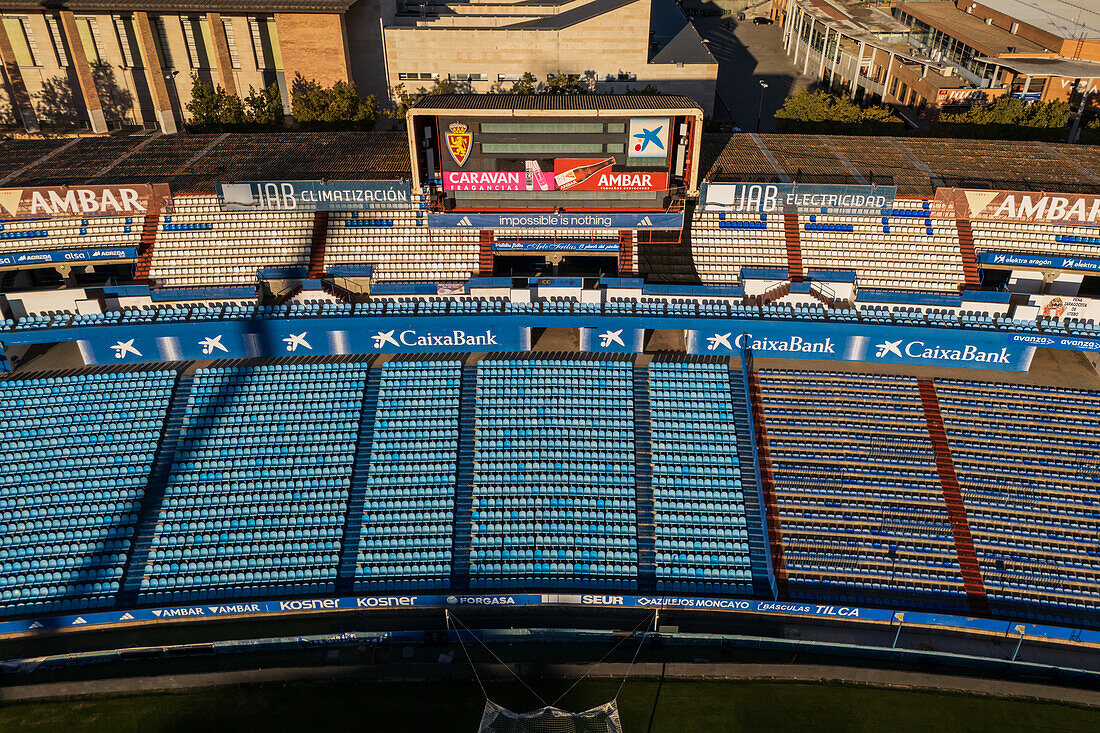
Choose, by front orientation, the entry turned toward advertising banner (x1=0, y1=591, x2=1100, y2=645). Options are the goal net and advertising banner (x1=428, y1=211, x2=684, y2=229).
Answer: advertising banner (x1=428, y1=211, x2=684, y2=229)

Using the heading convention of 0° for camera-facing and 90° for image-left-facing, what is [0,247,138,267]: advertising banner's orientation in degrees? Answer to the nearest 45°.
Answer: approximately 0°

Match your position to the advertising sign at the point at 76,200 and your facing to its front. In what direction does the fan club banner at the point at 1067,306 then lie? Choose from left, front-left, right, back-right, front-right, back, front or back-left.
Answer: front-left

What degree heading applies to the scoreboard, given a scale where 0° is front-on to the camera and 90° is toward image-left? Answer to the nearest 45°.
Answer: approximately 0°

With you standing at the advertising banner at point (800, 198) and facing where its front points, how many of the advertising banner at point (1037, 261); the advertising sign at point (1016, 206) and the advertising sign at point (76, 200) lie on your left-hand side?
2

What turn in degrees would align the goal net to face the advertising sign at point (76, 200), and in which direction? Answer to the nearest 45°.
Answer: approximately 135° to its right

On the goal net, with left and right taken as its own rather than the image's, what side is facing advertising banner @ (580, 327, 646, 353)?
back

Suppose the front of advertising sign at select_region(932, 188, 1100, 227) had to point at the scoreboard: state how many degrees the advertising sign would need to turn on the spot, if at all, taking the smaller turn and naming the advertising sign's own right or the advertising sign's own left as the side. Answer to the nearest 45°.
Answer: approximately 45° to the advertising sign's own right
